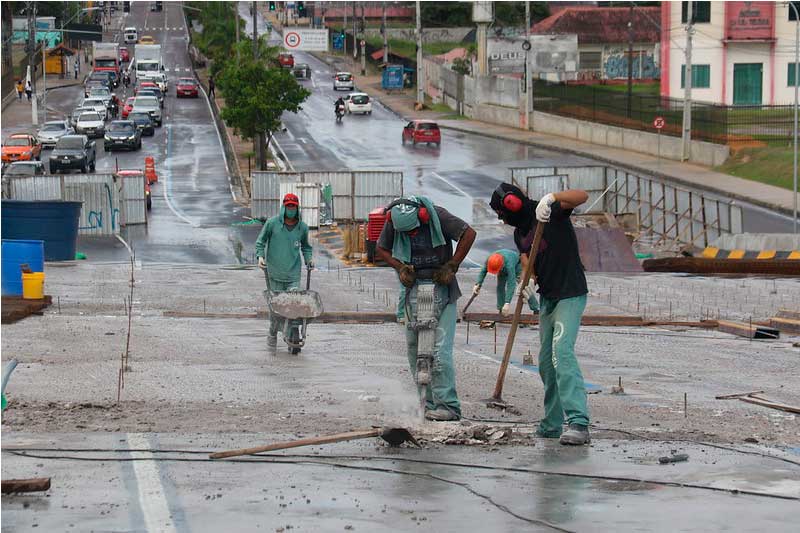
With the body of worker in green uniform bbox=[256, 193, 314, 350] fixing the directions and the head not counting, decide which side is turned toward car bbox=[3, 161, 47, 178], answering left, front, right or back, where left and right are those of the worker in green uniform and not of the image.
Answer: back

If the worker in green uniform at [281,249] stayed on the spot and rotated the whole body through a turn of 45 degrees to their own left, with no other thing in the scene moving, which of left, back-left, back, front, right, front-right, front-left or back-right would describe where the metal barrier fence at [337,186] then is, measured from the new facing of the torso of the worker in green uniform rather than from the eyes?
back-left

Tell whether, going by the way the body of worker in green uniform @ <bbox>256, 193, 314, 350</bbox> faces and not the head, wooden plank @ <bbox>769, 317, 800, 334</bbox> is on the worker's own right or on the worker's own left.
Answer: on the worker's own left

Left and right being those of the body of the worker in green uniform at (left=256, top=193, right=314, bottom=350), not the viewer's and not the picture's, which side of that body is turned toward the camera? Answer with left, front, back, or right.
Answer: front

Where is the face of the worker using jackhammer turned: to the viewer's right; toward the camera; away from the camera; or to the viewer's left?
toward the camera

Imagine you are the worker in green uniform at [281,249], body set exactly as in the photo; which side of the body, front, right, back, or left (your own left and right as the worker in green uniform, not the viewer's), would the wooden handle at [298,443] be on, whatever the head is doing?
front

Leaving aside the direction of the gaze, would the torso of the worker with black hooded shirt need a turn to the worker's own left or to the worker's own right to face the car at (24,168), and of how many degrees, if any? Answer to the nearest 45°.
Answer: approximately 90° to the worker's own right

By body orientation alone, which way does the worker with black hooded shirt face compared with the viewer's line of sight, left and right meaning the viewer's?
facing the viewer and to the left of the viewer

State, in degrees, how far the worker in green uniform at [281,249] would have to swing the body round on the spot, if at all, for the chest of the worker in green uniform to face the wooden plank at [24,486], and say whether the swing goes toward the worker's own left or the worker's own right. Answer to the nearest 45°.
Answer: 0° — they already face it

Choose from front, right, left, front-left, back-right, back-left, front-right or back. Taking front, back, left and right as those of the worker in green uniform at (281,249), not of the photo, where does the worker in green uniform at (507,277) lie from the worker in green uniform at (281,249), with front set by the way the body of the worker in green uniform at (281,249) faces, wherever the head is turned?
back-left

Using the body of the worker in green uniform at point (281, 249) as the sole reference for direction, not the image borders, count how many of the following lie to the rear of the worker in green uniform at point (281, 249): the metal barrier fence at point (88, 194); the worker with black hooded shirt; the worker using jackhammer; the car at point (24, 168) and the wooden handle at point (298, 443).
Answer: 2

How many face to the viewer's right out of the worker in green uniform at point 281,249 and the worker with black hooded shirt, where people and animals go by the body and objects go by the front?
0

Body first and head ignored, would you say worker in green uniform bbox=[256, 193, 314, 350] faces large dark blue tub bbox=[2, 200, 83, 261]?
no

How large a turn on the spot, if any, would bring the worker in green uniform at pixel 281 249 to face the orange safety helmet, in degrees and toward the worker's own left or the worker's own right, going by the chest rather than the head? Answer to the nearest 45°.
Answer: approximately 135° to the worker's own left

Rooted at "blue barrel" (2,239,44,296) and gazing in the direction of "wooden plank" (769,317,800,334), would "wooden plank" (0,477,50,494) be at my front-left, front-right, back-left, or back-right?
front-right

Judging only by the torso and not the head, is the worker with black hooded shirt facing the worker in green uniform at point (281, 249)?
no

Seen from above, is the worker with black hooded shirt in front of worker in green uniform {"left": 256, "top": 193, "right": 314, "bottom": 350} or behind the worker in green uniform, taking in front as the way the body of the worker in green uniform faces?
in front

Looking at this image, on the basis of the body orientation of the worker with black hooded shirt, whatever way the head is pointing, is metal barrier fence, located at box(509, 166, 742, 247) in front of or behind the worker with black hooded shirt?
behind

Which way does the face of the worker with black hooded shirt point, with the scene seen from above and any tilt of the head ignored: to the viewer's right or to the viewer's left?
to the viewer's left

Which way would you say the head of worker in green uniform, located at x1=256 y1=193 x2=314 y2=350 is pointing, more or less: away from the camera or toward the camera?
toward the camera

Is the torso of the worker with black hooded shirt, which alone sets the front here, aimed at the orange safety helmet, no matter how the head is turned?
no

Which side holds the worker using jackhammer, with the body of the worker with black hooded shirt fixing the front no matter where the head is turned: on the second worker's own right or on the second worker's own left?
on the second worker's own right
